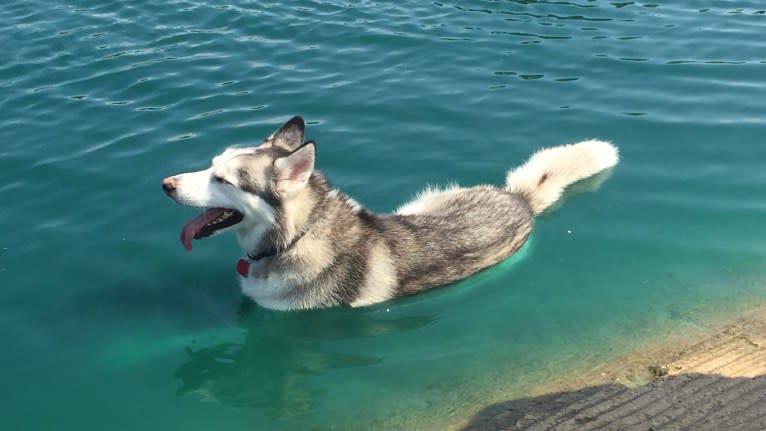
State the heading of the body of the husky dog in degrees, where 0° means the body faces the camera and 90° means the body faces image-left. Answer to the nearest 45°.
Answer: approximately 90°
